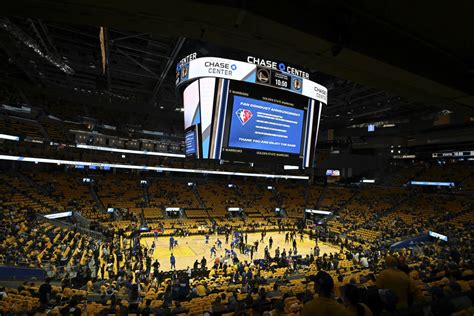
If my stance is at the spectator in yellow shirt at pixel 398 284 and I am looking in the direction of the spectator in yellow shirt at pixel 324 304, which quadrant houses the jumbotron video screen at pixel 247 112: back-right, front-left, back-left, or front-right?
back-right

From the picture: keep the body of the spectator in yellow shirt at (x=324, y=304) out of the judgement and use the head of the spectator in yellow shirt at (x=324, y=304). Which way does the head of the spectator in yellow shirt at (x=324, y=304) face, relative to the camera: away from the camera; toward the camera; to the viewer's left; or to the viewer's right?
away from the camera

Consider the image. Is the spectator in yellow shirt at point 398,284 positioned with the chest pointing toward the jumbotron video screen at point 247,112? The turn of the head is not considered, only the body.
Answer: yes

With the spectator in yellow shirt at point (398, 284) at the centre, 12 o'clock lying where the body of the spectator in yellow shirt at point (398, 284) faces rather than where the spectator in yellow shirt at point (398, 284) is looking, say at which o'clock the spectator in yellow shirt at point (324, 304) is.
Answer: the spectator in yellow shirt at point (324, 304) is roughly at 8 o'clock from the spectator in yellow shirt at point (398, 284).

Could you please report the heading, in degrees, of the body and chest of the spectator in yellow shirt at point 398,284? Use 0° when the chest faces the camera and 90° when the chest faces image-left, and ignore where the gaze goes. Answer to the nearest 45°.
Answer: approximately 135°

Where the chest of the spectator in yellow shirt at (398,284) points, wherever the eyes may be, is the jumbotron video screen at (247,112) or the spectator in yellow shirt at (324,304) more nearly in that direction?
the jumbotron video screen
